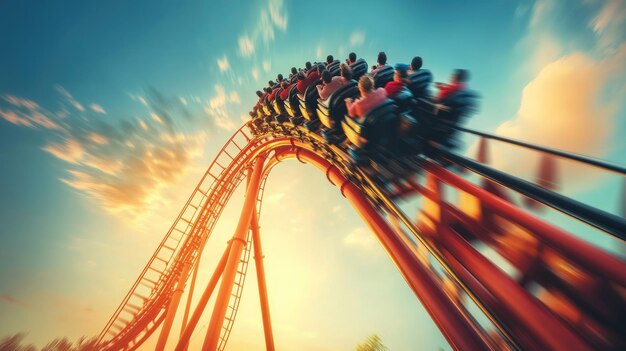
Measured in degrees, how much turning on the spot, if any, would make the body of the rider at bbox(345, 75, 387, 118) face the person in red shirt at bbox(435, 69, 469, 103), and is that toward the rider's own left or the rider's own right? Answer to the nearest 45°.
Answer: approximately 90° to the rider's own right

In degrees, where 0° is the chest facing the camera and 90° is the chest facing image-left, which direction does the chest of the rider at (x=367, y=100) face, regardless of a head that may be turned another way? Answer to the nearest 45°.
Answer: approximately 135°
